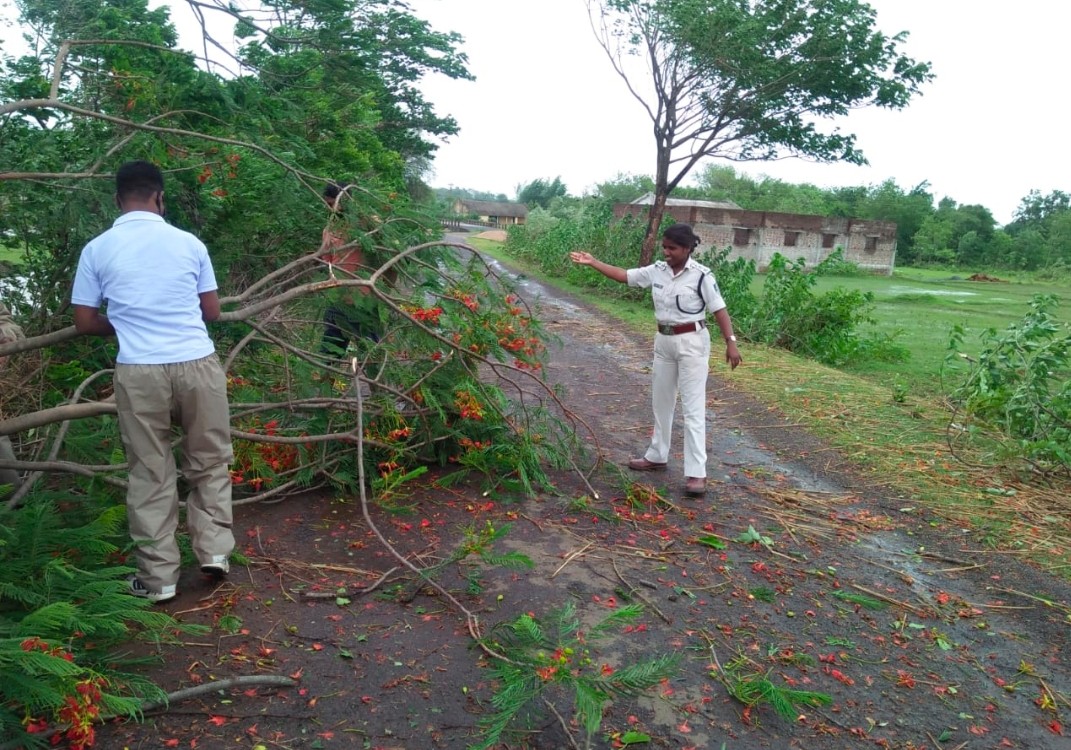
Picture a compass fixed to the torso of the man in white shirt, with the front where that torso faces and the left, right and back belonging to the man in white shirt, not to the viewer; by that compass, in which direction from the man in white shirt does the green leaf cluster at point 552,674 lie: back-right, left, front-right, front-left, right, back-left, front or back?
back-right

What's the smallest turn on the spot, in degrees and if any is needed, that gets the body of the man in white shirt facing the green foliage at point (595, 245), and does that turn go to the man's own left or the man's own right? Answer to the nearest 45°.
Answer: approximately 45° to the man's own right

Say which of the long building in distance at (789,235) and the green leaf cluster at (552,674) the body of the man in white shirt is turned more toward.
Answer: the long building in distance

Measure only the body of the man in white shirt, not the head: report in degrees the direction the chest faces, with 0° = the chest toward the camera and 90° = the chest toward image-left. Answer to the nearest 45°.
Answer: approximately 180°

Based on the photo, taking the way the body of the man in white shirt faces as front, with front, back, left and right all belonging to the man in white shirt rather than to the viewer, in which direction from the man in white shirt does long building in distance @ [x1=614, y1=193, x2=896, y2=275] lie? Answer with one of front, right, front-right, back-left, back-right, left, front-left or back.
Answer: front-right

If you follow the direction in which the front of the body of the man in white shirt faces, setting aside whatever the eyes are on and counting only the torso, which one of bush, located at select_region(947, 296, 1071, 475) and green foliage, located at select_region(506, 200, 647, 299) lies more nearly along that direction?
the green foliage

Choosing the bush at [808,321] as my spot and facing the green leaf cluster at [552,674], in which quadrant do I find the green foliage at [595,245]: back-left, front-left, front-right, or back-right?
back-right

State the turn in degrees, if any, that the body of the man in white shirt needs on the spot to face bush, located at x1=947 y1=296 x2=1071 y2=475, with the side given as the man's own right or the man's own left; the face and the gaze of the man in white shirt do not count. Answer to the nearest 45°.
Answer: approximately 90° to the man's own right

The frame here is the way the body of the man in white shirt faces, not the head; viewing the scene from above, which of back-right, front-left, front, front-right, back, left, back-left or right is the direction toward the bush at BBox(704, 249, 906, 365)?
front-right

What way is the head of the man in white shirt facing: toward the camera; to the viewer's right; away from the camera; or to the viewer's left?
away from the camera
